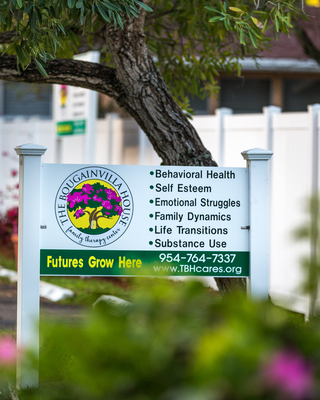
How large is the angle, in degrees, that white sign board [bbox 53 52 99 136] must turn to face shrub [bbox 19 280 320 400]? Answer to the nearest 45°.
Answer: approximately 45° to its left

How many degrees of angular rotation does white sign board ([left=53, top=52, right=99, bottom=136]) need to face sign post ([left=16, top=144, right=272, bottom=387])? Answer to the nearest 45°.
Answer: approximately 45° to its left

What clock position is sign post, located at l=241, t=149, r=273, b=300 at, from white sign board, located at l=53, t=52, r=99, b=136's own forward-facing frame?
The sign post is roughly at 10 o'clock from the white sign board.

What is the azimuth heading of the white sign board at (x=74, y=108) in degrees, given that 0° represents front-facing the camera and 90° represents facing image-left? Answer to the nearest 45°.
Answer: approximately 45°

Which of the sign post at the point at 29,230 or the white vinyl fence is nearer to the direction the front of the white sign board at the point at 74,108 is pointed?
the sign post
